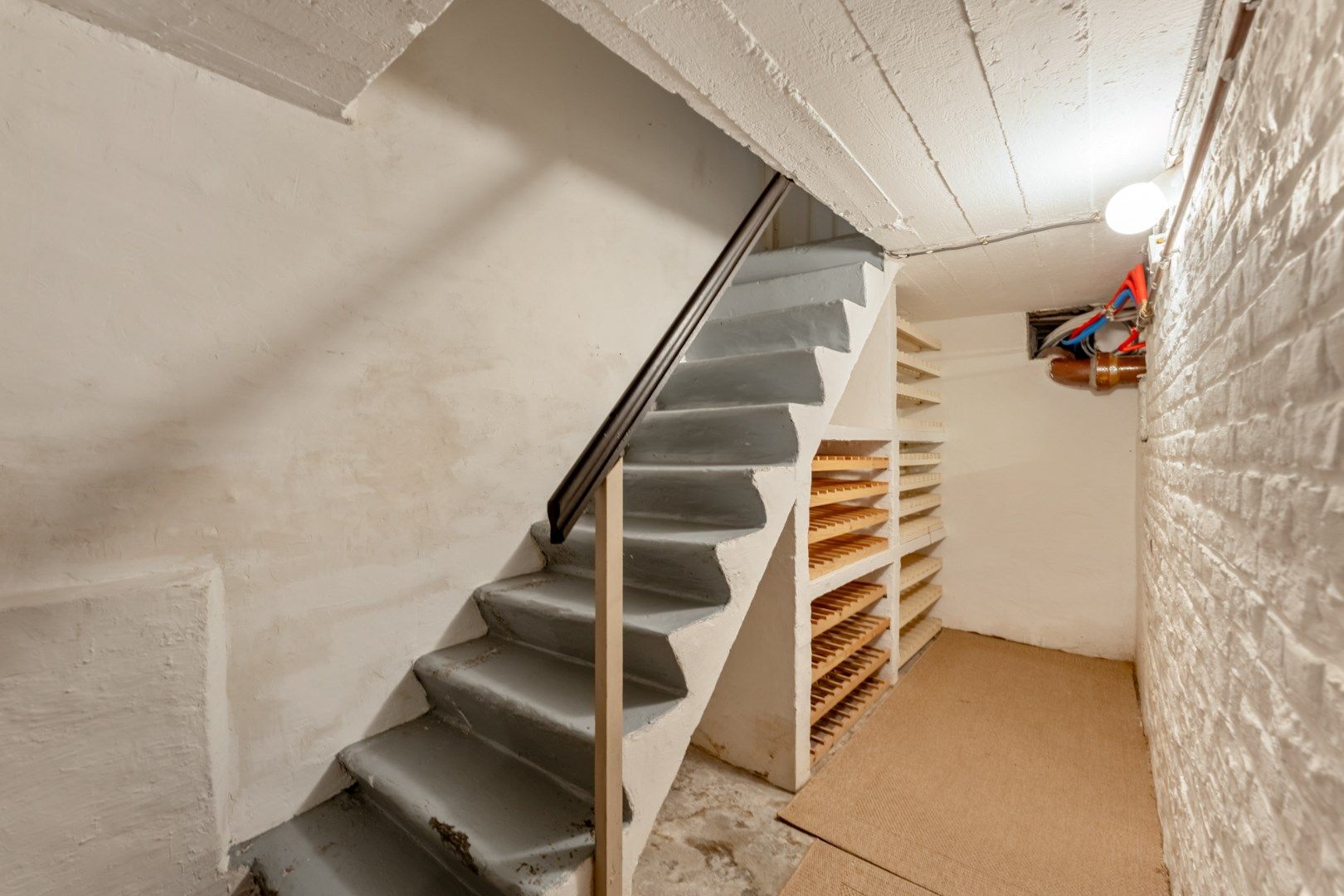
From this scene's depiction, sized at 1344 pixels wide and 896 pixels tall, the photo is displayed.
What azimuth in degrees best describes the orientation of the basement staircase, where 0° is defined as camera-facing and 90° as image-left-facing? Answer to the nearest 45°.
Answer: approximately 45°

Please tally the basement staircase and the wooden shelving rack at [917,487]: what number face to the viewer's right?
1

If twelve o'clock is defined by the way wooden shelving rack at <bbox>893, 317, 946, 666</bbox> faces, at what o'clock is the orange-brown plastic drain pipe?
The orange-brown plastic drain pipe is roughly at 12 o'clock from the wooden shelving rack.

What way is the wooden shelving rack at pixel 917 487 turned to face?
to the viewer's right

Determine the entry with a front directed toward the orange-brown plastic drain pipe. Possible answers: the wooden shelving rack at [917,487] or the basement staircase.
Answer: the wooden shelving rack

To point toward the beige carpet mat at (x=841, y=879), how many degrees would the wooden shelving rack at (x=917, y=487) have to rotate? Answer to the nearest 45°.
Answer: approximately 90° to its right

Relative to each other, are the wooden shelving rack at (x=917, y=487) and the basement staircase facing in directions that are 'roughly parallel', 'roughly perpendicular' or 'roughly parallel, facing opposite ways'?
roughly perpendicular

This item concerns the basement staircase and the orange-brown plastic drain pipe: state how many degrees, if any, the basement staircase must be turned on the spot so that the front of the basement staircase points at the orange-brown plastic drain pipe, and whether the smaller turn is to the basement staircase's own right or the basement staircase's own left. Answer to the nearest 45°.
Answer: approximately 135° to the basement staircase's own left

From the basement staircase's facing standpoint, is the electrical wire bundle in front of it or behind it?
behind

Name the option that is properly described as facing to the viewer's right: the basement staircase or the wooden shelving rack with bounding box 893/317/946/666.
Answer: the wooden shelving rack
